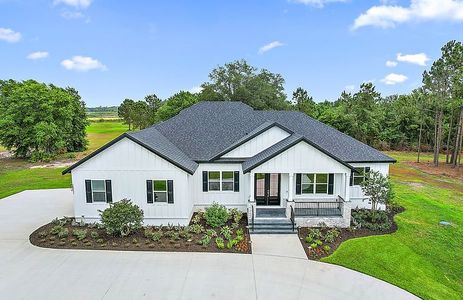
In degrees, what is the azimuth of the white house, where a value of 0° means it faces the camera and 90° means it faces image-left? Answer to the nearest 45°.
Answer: approximately 0°

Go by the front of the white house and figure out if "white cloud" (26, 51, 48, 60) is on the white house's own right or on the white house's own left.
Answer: on the white house's own right

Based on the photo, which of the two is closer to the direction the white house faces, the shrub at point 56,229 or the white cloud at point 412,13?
the shrub

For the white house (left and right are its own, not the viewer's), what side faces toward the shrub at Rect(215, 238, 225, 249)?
front

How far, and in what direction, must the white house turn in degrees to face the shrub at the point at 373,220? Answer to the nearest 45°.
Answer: approximately 90° to its left

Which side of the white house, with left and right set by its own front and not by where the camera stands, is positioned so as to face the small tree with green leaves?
left

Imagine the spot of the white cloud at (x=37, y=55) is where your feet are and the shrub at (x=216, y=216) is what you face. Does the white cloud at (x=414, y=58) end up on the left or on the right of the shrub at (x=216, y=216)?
left

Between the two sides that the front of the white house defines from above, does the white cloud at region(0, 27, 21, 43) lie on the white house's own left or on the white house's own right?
on the white house's own right

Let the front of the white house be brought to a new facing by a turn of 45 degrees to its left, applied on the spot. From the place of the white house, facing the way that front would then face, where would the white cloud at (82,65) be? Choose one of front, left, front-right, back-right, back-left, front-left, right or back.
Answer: back
